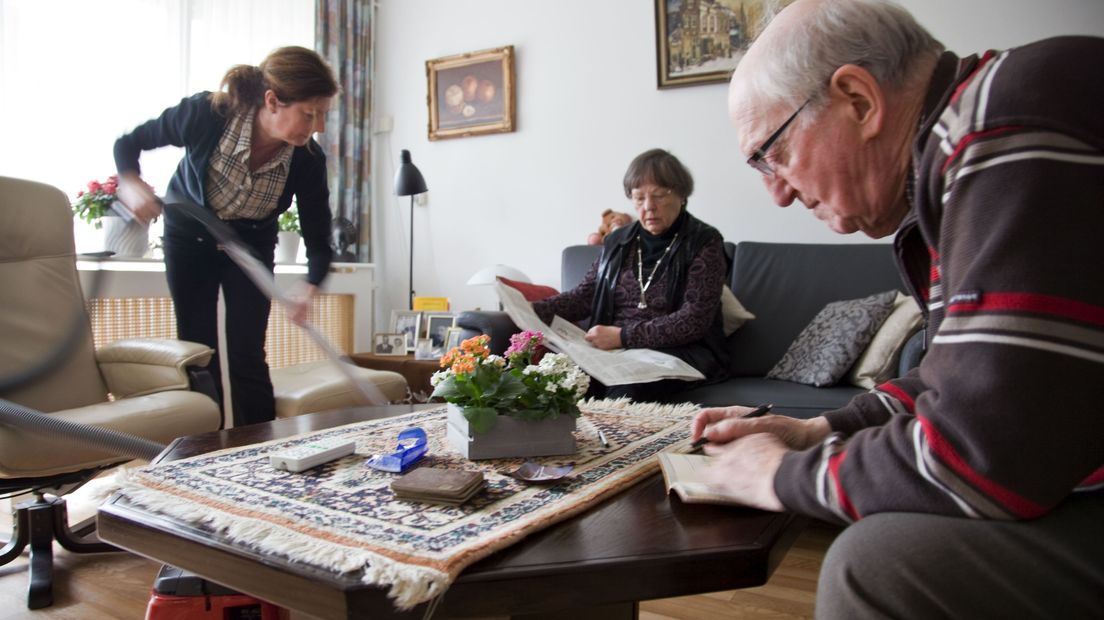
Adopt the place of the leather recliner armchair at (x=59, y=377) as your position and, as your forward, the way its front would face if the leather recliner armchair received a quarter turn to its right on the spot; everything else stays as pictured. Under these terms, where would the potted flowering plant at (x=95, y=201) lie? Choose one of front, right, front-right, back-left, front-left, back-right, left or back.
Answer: back-right

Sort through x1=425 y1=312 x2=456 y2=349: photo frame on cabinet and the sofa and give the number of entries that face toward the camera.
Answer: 2

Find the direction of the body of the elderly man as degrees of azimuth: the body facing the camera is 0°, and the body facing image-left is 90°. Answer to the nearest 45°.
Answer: approximately 90°

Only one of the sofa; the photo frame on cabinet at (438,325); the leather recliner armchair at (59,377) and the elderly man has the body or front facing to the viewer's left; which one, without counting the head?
the elderly man

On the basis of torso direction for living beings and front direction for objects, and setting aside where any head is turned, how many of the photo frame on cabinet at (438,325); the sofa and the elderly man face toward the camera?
2

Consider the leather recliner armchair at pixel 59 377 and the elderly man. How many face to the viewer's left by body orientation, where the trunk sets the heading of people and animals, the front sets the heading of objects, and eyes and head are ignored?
1

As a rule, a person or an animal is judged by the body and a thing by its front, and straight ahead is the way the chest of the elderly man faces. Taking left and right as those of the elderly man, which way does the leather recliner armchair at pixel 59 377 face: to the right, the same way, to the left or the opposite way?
the opposite way
